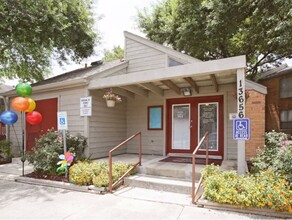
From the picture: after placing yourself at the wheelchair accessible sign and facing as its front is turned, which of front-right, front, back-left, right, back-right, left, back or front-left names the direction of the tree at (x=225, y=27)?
back

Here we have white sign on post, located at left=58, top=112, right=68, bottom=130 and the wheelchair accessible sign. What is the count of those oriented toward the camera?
2

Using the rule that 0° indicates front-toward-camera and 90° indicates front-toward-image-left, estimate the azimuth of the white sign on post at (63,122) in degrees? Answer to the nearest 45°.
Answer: approximately 0°

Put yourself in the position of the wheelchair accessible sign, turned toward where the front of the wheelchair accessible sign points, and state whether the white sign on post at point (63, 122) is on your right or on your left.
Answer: on your right

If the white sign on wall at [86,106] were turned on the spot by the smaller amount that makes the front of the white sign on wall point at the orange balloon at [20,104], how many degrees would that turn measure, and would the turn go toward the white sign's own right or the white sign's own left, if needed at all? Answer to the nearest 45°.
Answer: approximately 90° to the white sign's own right

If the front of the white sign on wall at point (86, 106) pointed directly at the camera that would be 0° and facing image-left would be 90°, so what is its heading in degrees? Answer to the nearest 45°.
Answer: approximately 0°
